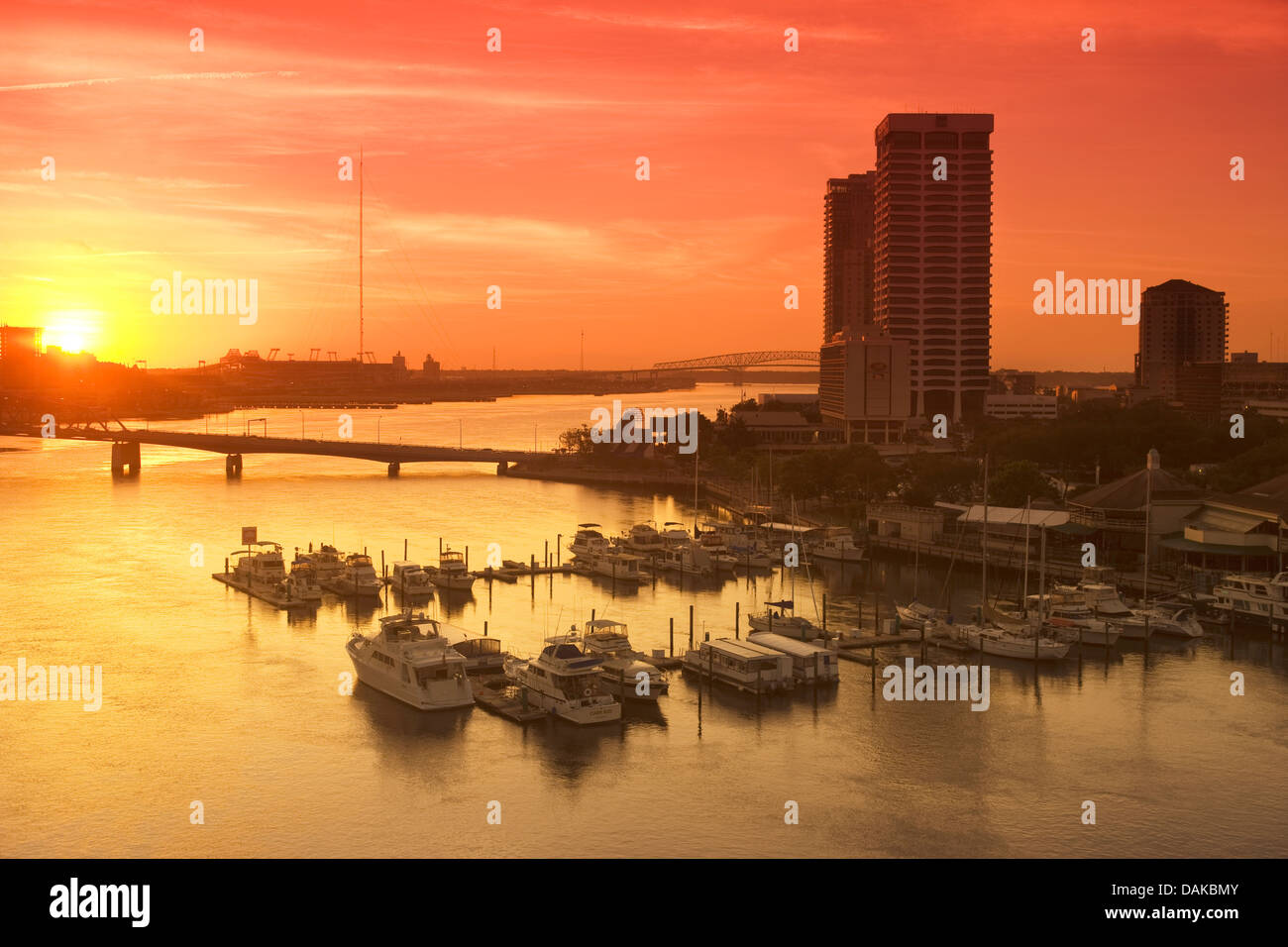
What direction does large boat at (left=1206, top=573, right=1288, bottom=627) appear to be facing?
to the viewer's left

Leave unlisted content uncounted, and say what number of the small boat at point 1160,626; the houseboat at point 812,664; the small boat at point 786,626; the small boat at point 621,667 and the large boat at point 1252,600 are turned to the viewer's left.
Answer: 2

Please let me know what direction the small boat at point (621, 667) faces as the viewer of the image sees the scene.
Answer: facing the viewer and to the right of the viewer
